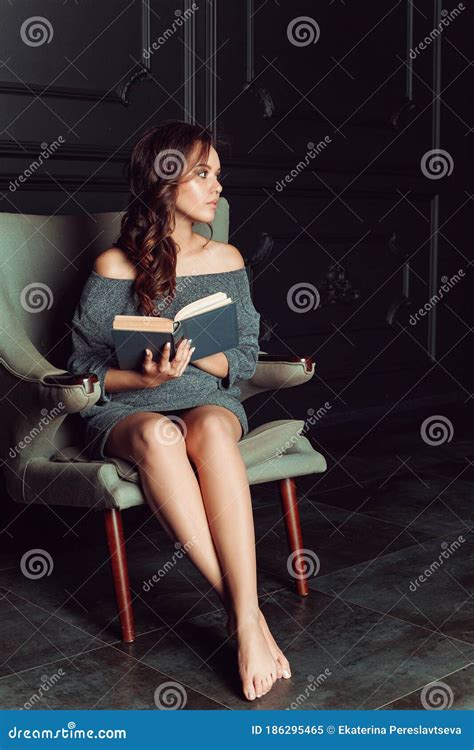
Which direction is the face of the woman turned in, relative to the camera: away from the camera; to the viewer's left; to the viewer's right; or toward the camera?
to the viewer's right

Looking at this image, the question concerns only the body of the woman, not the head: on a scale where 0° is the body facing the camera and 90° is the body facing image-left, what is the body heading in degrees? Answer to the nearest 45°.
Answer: approximately 315°
